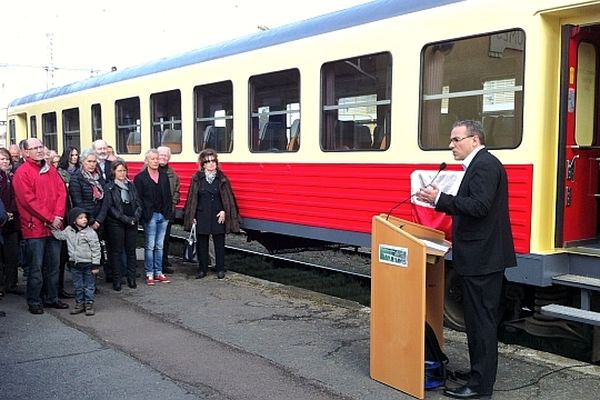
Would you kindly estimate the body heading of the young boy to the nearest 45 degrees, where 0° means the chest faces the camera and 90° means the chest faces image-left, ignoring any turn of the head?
approximately 0°

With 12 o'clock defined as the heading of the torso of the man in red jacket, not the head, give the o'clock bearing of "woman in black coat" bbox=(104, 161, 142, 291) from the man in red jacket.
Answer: The woman in black coat is roughly at 9 o'clock from the man in red jacket.

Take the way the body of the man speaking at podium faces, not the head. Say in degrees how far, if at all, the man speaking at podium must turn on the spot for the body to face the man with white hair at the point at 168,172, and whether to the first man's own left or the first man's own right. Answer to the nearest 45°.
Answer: approximately 45° to the first man's own right

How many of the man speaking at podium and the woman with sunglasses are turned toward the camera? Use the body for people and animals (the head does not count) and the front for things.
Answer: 1

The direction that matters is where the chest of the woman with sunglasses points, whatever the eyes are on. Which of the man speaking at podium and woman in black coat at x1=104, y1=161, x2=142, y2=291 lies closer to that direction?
the man speaking at podium

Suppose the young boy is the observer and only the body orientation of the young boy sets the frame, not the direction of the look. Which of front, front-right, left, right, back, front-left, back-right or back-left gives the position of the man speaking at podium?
front-left

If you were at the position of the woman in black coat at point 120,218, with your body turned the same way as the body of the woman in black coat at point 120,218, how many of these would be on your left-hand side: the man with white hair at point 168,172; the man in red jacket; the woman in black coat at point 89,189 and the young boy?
1
